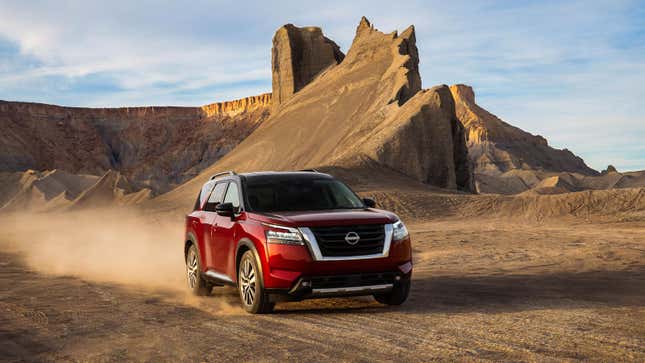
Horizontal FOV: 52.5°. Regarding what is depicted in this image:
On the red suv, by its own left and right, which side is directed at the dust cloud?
back

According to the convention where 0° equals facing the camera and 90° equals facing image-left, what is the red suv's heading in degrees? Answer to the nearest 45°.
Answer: approximately 315°
